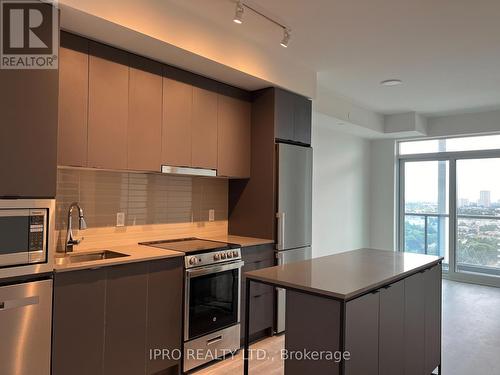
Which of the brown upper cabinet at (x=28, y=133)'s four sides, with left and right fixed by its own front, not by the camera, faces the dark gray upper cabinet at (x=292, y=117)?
left

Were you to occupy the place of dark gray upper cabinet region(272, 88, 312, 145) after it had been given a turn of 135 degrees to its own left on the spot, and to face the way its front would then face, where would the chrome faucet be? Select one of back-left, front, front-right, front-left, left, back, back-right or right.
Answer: back-left

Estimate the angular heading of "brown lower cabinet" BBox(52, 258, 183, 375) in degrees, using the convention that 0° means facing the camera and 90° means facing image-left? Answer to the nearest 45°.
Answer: approximately 315°

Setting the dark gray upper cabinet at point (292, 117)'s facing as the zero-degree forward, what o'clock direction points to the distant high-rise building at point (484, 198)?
The distant high-rise building is roughly at 9 o'clock from the dark gray upper cabinet.

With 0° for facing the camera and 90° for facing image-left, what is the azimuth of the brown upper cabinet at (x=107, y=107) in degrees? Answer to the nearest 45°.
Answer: approximately 315°

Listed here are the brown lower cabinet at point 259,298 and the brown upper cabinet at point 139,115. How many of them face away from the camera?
0

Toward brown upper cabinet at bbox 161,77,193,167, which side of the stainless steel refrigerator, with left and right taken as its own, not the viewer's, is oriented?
right

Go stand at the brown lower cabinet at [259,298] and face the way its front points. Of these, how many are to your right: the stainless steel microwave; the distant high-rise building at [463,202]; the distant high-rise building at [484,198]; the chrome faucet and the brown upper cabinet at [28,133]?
3

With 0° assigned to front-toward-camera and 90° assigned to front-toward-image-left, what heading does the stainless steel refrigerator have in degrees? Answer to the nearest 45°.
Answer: approximately 315°

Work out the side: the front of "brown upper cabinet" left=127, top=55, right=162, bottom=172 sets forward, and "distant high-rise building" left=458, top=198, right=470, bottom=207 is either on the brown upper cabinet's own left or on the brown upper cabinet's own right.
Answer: on the brown upper cabinet's own left

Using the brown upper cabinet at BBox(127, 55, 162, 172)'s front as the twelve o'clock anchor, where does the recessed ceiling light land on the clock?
The recessed ceiling light is roughly at 10 o'clock from the brown upper cabinet.

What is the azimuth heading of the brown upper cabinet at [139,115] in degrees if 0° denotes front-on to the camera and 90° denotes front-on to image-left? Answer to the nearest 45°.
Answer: approximately 315°

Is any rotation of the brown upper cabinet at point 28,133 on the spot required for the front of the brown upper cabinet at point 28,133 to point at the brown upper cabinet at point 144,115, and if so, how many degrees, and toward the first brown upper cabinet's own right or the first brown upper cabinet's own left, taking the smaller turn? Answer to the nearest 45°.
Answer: approximately 135° to the first brown upper cabinet's own left

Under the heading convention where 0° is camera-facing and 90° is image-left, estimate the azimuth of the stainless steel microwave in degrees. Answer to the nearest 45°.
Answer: approximately 315°

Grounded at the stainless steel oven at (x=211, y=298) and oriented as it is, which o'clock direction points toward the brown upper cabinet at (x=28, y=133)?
The brown upper cabinet is roughly at 3 o'clock from the stainless steel oven.
